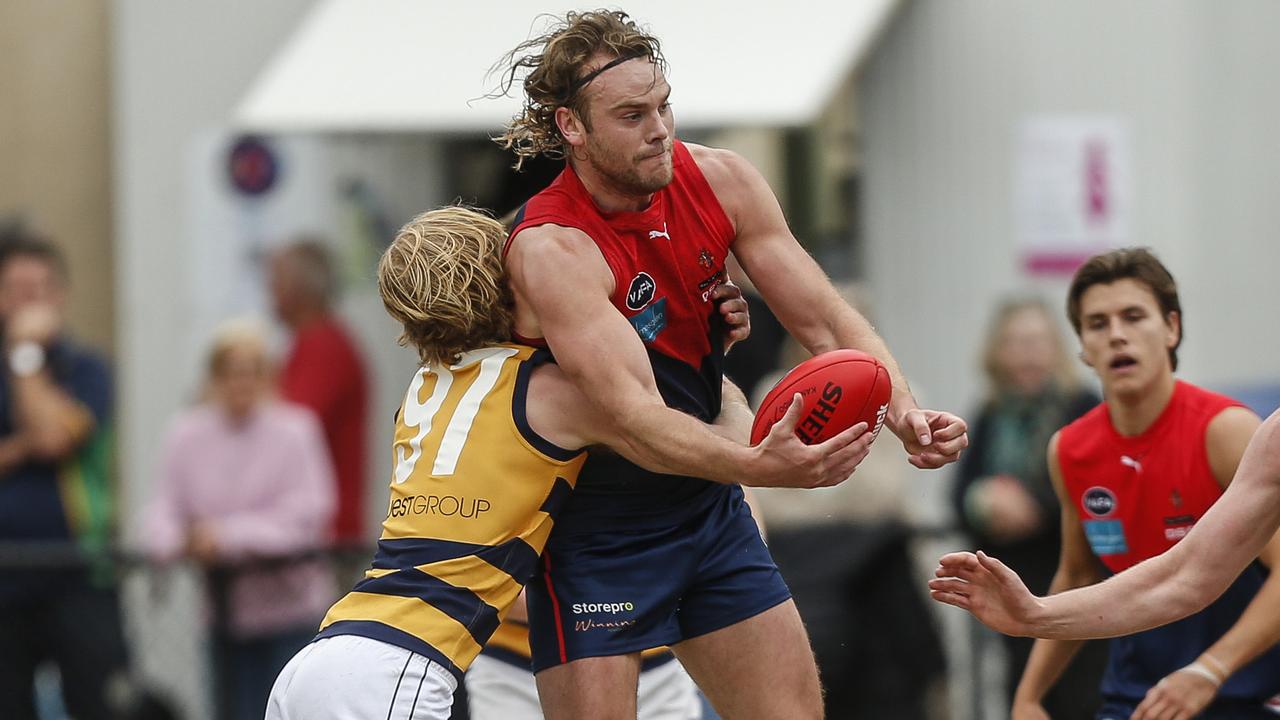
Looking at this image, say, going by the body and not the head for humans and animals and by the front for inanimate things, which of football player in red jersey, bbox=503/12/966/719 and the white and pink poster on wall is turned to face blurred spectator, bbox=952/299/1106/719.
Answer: the white and pink poster on wall

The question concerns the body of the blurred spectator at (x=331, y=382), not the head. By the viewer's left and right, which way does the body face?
facing to the left of the viewer

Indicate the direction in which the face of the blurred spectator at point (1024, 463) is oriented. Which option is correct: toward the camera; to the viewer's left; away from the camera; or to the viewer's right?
toward the camera

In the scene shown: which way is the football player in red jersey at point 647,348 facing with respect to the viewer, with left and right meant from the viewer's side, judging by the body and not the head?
facing the viewer and to the right of the viewer

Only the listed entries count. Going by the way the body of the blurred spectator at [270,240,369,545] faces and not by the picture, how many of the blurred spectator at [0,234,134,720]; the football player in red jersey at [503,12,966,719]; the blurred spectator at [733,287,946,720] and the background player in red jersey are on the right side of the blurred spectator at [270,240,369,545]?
0

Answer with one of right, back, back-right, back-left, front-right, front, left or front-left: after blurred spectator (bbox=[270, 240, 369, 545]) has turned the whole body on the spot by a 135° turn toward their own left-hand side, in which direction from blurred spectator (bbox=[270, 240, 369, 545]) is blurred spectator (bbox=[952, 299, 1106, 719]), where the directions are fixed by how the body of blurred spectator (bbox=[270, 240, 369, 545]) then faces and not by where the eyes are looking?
front

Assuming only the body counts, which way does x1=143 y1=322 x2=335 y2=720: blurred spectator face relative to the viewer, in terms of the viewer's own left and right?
facing the viewer

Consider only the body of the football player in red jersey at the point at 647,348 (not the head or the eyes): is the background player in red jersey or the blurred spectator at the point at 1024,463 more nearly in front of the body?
the background player in red jersey

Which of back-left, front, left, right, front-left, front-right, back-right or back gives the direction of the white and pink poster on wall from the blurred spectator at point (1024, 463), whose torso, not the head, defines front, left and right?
back

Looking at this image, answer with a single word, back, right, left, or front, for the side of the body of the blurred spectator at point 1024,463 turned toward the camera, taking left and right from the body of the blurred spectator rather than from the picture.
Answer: front

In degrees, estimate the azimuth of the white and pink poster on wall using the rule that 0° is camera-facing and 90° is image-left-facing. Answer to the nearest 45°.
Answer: approximately 0°

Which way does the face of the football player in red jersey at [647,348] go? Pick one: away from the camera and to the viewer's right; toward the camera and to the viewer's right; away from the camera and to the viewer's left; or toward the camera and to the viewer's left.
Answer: toward the camera and to the viewer's right

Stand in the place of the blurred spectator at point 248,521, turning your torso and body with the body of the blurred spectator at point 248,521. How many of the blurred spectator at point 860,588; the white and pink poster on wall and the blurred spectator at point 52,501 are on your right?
1

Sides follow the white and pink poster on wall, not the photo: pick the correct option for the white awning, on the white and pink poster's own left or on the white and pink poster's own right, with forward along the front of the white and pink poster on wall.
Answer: on the white and pink poster's own right

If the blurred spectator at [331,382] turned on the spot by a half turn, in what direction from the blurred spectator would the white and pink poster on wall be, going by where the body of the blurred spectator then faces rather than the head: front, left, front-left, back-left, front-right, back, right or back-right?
front
